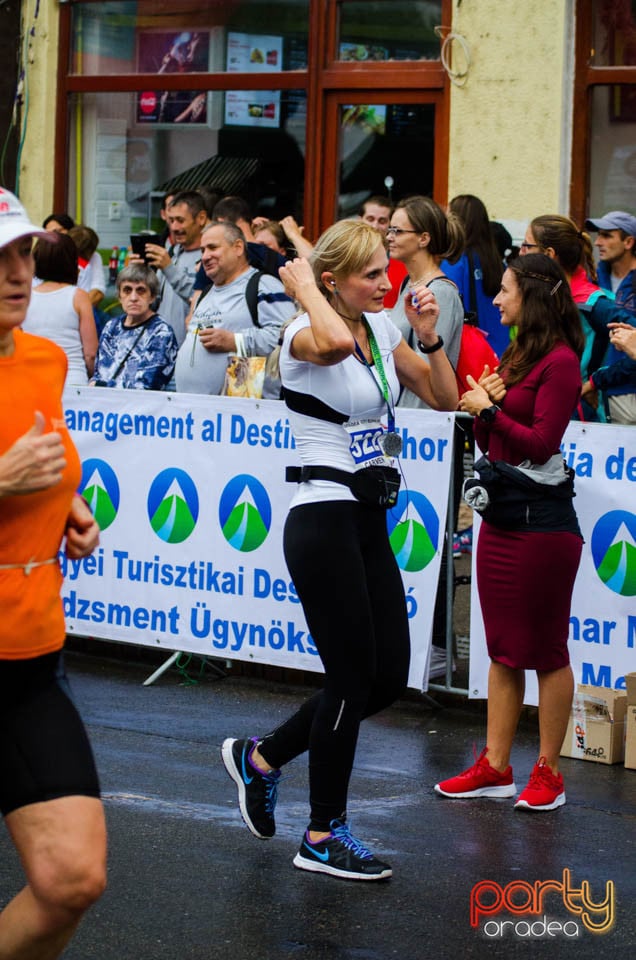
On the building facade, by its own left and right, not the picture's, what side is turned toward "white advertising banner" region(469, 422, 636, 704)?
front

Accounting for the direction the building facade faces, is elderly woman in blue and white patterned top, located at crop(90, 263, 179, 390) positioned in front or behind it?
in front

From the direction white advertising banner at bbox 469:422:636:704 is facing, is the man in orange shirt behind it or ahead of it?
ahead

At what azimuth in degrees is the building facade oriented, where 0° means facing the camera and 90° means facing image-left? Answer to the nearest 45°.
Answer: approximately 0°

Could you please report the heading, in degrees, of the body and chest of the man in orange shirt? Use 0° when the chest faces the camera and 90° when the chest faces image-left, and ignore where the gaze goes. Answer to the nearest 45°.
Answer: approximately 315°

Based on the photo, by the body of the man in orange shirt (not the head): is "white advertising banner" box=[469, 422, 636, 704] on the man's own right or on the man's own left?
on the man's own left

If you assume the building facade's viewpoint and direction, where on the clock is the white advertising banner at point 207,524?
The white advertising banner is roughly at 12 o'clock from the building facade.
